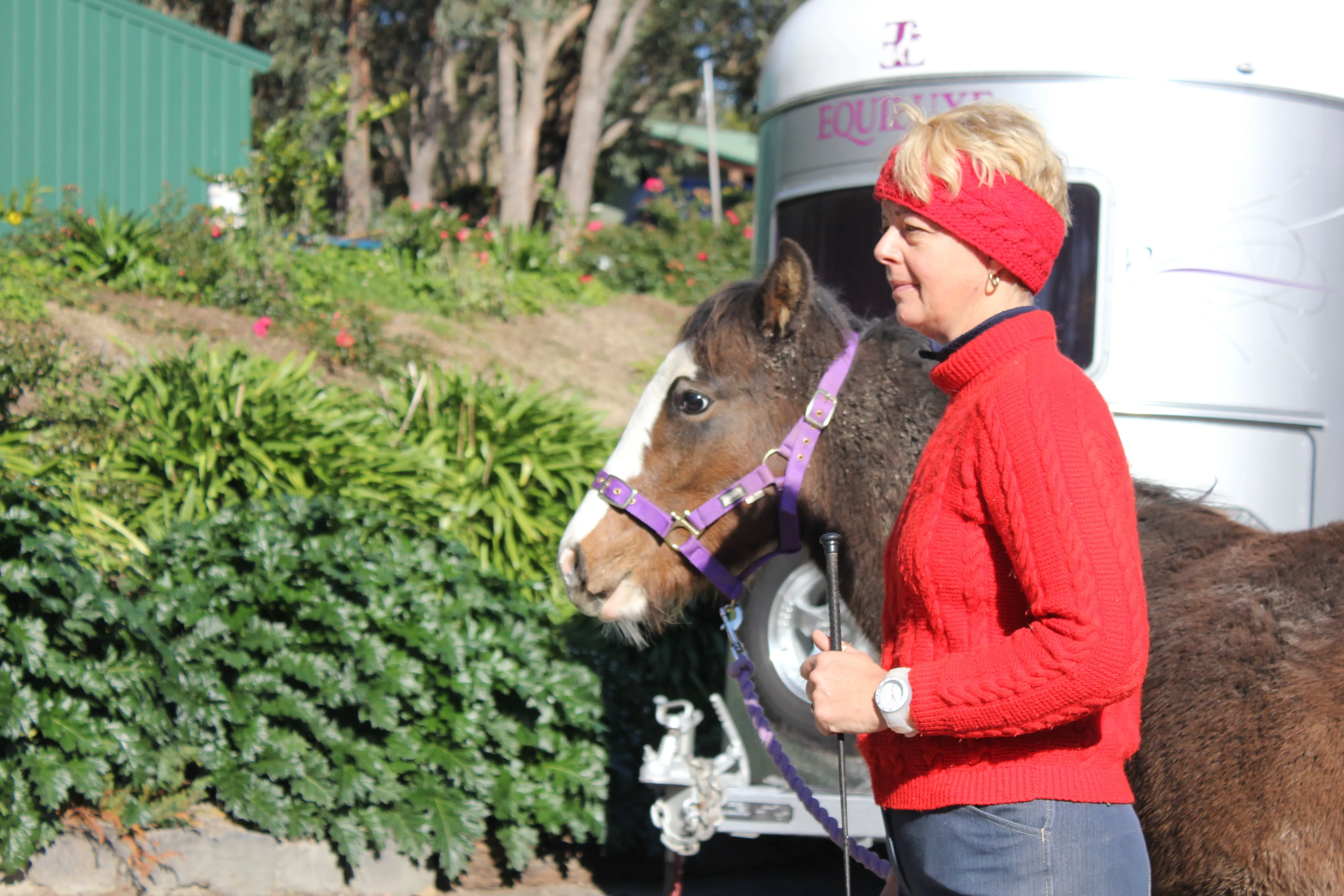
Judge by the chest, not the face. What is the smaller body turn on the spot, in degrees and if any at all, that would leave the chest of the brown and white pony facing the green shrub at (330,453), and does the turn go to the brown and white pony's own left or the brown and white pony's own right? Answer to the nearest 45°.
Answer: approximately 45° to the brown and white pony's own right

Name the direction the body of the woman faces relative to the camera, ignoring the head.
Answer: to the viewer's left

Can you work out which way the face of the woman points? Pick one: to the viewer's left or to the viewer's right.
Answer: to the viewer's left

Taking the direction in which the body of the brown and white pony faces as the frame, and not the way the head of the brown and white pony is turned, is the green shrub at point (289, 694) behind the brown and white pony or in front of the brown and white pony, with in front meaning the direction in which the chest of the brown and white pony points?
in front

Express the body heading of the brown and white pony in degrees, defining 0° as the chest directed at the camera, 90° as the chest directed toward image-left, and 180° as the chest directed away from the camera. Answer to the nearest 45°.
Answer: approximately 90°

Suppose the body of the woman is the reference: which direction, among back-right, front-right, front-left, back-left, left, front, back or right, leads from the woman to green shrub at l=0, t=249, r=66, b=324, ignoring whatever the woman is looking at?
front-right

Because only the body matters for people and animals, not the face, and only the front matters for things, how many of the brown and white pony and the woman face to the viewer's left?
2

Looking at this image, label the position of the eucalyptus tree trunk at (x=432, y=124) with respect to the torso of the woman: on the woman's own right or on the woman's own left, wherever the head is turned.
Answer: on the woman's own right

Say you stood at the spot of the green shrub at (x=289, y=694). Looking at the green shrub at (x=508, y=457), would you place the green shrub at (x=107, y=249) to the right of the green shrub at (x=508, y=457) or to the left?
left

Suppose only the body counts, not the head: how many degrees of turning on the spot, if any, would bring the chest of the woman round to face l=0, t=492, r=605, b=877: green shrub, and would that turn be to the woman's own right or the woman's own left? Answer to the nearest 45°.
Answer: approximately 45° to the woman's own right
